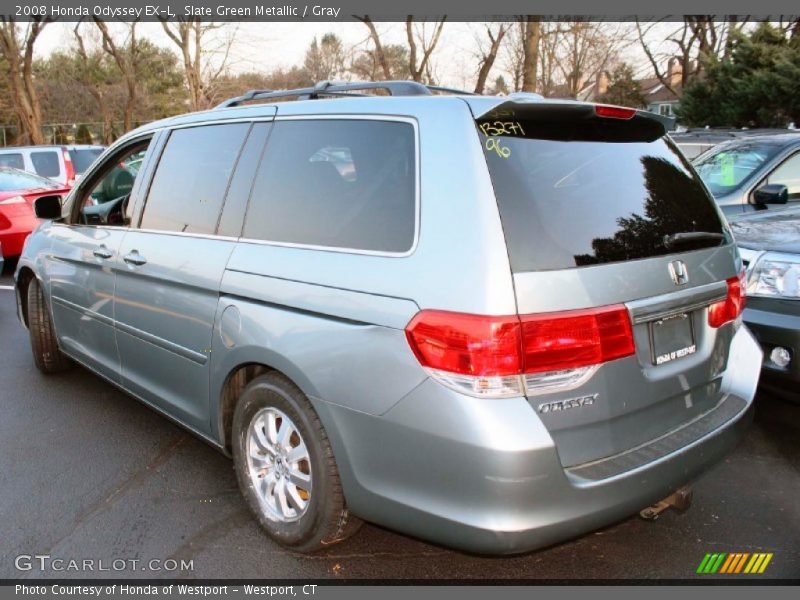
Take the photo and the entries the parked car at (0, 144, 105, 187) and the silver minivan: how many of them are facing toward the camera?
0

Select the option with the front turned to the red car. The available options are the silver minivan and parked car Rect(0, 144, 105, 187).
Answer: the silver minivan

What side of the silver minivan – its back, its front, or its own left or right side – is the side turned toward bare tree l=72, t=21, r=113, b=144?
front

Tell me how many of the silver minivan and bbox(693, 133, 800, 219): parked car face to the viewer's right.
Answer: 0

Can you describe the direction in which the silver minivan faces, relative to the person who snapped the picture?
facing away from the viewer and to the left of the viewer

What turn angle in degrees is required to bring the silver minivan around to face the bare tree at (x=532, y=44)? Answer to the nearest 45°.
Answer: approximately 45° to its right

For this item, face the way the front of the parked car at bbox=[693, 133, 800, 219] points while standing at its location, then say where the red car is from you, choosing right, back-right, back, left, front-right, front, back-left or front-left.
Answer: front-right

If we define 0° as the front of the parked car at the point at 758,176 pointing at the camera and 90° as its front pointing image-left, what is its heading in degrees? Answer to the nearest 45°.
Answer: approximately 45°

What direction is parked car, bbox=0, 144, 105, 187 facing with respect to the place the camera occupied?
facing away from the viewer and to the left of the viewer

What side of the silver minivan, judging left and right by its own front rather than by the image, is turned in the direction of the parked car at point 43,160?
front

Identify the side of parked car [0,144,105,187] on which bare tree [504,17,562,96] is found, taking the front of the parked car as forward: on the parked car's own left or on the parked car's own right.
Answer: on the parked car's own right
